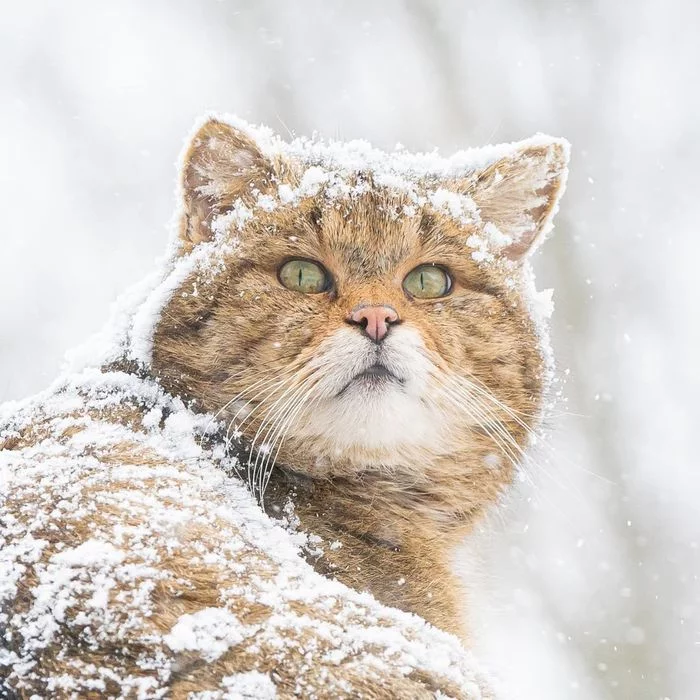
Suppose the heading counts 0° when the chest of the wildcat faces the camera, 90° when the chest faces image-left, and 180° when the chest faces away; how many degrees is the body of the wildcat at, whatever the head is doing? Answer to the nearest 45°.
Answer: approximately 270°
